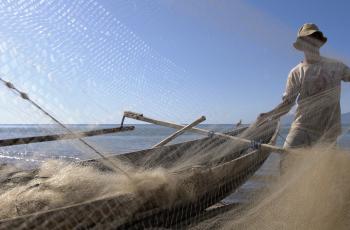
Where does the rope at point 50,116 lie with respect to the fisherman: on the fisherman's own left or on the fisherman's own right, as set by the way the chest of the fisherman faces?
on the fisherman's own right
